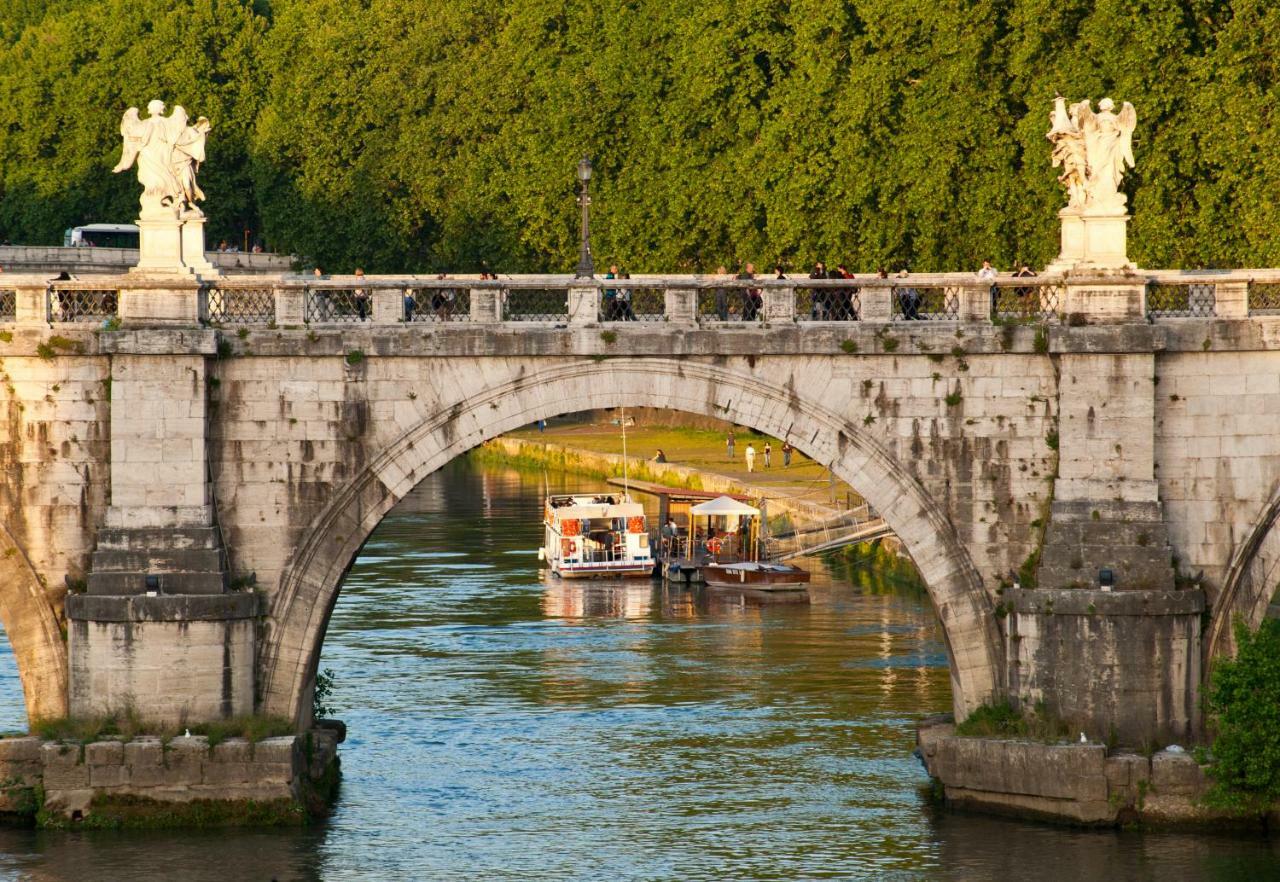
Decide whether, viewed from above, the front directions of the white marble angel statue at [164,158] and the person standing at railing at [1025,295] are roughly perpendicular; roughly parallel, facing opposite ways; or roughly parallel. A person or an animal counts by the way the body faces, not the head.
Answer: roughly parallel, facing opposite ways

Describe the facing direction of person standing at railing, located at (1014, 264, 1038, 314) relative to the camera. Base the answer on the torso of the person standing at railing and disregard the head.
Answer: toward the camera

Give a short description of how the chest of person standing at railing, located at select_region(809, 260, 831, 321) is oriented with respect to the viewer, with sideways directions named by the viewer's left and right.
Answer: facing the viewer

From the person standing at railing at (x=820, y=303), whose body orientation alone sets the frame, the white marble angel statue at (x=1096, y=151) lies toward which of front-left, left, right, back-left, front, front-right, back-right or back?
left

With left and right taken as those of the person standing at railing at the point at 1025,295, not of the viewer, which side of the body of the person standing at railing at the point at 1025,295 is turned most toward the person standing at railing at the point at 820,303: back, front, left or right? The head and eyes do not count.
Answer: right

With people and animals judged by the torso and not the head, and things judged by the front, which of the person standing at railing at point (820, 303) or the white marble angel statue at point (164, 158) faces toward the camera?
the person standing at railing

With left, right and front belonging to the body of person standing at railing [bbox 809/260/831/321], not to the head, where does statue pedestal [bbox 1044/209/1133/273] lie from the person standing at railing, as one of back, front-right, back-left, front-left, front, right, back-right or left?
left

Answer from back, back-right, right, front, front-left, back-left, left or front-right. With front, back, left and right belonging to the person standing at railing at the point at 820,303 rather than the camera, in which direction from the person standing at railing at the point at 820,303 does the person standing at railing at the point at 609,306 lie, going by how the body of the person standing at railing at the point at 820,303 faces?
right

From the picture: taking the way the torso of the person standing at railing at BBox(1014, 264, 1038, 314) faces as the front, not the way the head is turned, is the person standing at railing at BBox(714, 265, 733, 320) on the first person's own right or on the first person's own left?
on the first person's own right

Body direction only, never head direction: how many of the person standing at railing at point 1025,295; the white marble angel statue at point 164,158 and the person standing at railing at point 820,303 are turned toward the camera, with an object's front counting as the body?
2

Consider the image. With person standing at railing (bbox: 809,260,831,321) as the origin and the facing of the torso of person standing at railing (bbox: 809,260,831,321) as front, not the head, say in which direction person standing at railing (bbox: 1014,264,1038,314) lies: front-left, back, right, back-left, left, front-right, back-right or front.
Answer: left

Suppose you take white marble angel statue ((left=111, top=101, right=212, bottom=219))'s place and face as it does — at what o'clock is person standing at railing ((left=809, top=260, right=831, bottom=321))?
The person standing at railing is roughly at 3 o'clock from the white marble angel statue.

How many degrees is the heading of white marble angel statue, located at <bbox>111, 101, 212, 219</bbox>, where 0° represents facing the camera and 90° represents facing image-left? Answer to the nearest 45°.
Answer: approximately 180°

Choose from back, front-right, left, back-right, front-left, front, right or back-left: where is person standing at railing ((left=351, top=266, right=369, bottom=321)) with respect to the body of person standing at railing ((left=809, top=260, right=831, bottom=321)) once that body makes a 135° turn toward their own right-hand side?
front-left
